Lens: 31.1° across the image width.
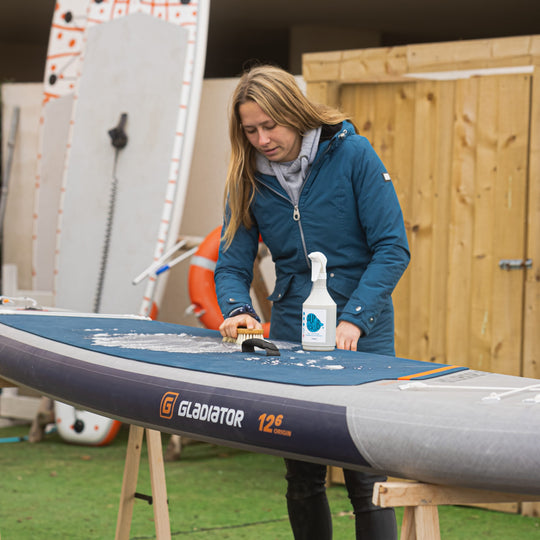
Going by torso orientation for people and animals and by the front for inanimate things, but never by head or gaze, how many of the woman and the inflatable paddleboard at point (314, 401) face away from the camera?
0

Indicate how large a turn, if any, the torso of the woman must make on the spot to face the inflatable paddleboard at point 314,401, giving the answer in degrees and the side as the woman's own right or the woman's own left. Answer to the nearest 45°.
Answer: approximately 45° to the woman's own left

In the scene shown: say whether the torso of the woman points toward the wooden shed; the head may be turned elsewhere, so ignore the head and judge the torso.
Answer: no

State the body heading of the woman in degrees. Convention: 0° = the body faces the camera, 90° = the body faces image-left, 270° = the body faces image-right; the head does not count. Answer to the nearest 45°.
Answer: approximately 45°

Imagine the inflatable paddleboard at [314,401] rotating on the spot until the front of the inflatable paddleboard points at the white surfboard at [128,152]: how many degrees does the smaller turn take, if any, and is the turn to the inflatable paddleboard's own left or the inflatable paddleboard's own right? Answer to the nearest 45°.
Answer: approximately 135° to the inflatable paddleboard's own left

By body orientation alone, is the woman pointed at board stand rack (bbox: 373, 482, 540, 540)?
no

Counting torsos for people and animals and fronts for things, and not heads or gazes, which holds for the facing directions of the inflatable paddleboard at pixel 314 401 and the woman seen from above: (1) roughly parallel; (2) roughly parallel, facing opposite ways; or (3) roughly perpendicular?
roughly perpendicular

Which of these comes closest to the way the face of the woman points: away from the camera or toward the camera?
toward the camera

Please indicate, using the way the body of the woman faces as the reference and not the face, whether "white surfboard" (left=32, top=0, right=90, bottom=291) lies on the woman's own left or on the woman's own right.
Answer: on the woman's own right
